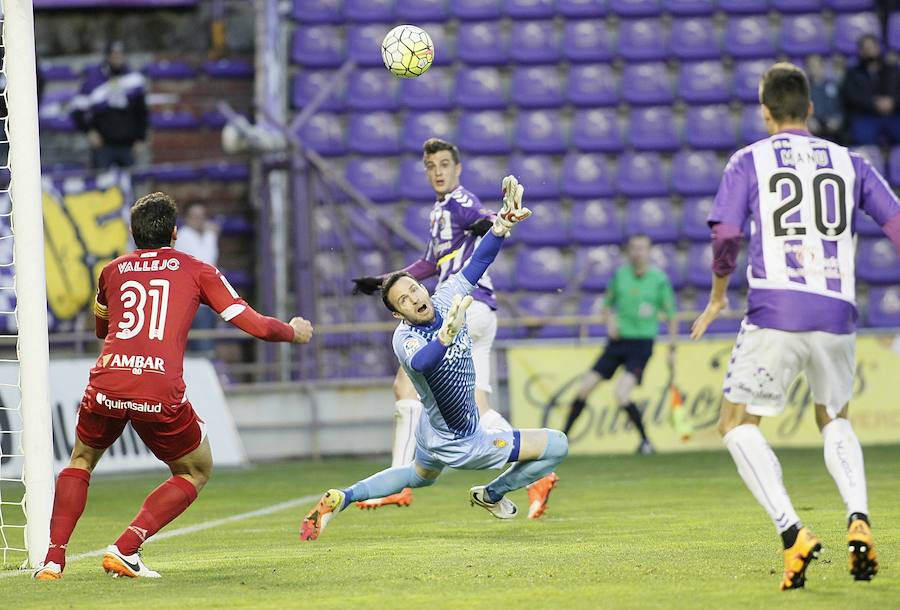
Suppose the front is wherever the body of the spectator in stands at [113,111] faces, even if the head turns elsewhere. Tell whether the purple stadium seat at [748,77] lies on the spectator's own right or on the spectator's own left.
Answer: on the spectator's own left

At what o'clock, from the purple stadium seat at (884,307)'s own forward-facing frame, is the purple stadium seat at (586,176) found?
the purple stadium seat at (586,176) is roughly at 3 o'clock from the purple stadium seat at (884,307).

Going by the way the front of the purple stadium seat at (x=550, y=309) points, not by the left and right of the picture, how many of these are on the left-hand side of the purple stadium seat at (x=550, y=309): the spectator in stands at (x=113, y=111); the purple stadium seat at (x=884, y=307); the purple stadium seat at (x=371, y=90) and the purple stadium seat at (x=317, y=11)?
1

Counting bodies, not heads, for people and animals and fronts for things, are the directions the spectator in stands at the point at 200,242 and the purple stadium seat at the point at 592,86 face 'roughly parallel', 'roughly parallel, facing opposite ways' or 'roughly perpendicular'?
roughly parallel

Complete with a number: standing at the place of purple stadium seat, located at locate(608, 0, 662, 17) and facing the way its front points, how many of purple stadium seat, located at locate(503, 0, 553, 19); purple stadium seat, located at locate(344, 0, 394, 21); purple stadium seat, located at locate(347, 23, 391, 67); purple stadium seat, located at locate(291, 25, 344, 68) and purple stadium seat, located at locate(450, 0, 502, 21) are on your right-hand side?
5

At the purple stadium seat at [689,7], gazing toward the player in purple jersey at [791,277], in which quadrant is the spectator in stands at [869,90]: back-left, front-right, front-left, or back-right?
front-left

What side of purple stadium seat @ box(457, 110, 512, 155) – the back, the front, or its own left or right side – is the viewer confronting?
front

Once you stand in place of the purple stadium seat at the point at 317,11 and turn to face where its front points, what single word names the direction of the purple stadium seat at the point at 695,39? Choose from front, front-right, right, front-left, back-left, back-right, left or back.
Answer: left

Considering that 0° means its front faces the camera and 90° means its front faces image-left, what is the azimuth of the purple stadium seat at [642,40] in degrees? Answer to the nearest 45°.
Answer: approximately 0°

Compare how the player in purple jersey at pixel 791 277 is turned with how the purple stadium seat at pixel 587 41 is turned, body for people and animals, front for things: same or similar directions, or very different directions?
very different directions

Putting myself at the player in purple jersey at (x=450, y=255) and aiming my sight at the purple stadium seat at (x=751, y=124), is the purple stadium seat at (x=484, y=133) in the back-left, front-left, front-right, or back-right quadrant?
front-left

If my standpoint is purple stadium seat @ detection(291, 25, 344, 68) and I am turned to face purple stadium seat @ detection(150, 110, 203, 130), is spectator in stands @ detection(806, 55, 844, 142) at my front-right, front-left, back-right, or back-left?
back-left

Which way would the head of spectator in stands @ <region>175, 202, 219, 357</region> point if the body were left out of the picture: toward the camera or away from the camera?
toward the camera

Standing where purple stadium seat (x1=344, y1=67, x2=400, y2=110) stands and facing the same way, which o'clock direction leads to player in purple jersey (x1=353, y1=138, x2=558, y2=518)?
The player in purple jersey is roughly at 12 o'clock from the purple stadium seat.

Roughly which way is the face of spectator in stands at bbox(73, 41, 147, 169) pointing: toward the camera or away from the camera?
toward the camera

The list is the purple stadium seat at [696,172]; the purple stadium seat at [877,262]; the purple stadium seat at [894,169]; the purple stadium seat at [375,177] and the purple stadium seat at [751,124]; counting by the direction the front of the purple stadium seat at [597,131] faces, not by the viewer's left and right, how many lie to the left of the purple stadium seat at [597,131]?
4

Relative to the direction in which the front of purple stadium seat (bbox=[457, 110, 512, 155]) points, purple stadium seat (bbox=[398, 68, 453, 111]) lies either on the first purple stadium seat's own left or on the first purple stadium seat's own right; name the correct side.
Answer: on the first purple stadium seat's own right

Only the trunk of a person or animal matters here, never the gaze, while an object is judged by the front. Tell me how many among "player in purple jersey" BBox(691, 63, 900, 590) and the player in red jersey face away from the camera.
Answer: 2

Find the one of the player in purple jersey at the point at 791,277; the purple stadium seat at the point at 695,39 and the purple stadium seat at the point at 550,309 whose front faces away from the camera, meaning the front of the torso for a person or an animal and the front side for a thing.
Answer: the player in purple jersey

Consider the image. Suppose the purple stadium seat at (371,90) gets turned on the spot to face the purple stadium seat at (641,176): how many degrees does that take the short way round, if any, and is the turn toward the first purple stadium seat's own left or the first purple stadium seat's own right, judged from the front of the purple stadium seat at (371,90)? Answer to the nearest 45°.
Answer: approximately 90° to the first purple stadium seat's own left

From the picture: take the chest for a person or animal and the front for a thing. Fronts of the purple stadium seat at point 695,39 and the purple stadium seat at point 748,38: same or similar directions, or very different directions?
same or similar directions
